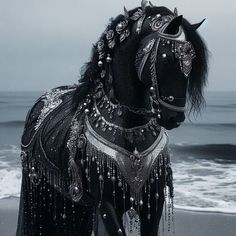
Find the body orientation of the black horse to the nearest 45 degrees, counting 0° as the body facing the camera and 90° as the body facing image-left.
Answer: approximately 315°
